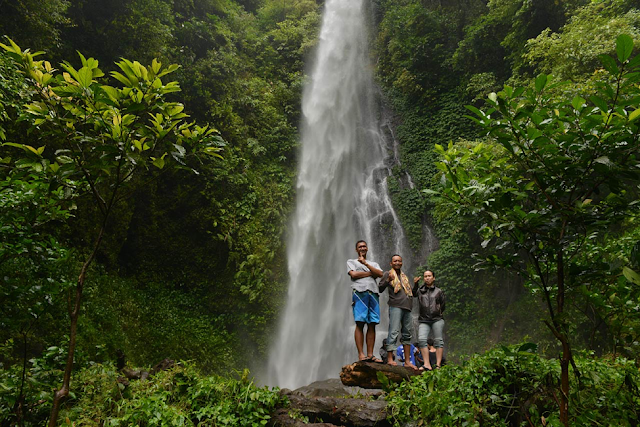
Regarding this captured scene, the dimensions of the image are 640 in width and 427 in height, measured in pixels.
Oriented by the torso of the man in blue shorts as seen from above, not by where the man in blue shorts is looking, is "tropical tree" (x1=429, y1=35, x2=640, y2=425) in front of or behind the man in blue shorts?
in front

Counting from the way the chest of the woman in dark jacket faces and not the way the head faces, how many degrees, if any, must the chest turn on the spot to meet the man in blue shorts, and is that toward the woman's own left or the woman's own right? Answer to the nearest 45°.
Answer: approximately 45° to the woman's own right

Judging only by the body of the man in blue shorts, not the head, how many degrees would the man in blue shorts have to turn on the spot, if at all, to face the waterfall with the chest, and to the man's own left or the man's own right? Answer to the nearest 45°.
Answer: approximately 180°

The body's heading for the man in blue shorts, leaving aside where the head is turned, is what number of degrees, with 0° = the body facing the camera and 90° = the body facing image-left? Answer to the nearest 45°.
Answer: approximately 0°

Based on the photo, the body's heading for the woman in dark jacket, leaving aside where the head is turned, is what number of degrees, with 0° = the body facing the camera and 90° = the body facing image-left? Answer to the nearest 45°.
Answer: approximately 0°

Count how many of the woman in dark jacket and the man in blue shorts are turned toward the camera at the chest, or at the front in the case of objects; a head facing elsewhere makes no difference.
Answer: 2
